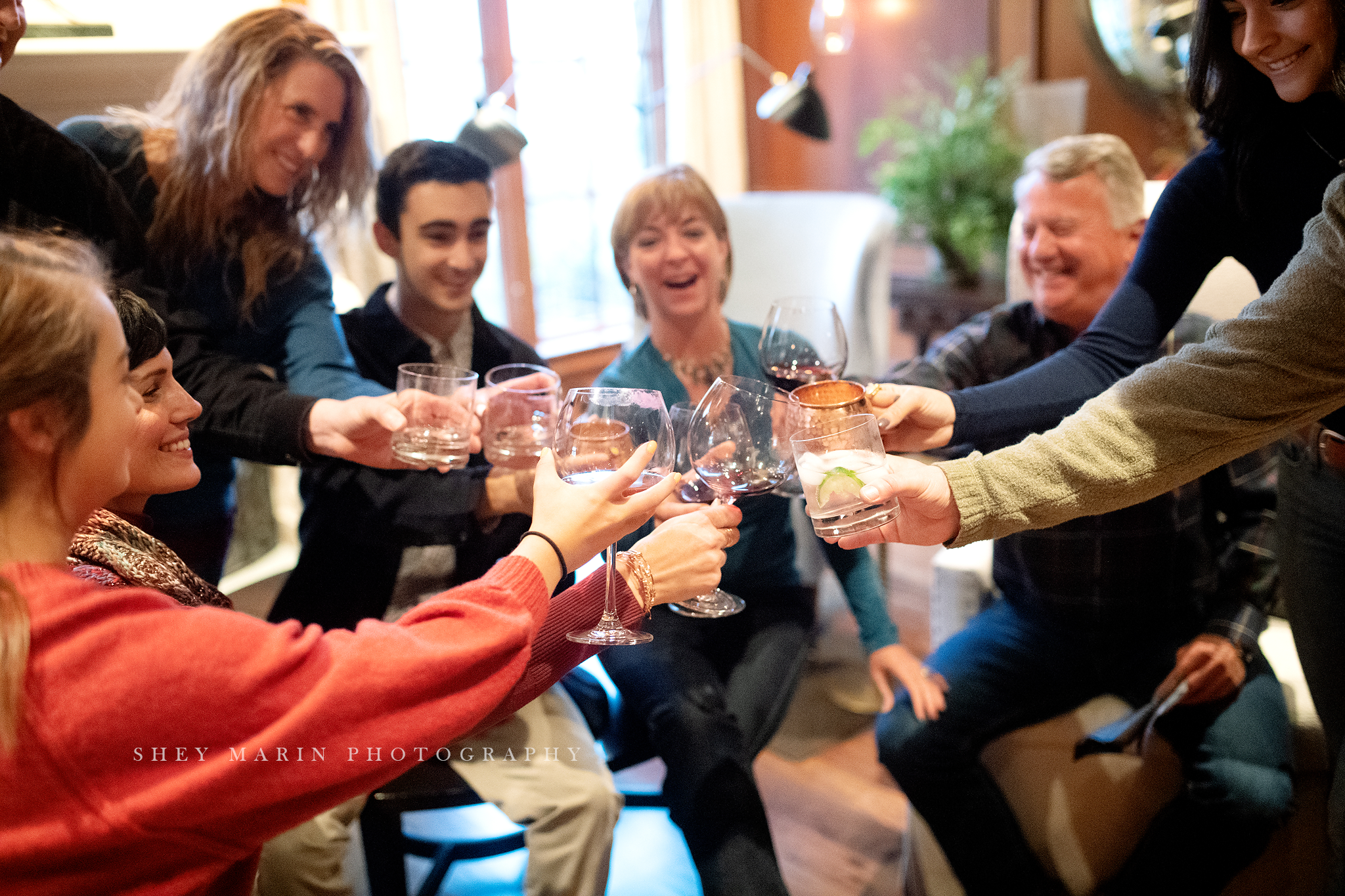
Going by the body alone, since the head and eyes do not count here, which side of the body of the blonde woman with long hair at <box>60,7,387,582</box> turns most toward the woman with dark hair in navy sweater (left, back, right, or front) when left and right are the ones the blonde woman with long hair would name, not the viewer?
front

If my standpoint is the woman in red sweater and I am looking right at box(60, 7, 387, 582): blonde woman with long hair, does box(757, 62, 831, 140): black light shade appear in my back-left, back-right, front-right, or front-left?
front-right

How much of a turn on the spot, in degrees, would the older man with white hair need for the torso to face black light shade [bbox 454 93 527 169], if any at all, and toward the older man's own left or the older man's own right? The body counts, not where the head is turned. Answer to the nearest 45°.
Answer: approximately 45° to the older man's own right

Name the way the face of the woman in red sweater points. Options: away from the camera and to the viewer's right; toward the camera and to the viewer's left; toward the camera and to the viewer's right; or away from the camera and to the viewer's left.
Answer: away from the camera and to the viewer's right

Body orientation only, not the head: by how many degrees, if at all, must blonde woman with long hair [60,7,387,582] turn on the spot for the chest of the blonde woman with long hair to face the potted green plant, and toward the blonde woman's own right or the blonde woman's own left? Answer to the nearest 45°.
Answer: approximately 90° to the blonde woman's own left

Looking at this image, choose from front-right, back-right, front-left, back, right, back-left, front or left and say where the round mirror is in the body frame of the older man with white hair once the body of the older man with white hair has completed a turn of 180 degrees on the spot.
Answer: front-left

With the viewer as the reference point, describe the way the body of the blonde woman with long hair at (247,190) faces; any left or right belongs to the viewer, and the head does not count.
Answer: facing the viewer and to the right of the viewer

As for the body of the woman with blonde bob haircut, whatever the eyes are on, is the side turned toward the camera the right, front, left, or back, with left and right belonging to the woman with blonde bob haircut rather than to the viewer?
front

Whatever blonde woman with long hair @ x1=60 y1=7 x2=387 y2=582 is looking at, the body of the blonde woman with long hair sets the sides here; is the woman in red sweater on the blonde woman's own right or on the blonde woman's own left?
on the blonde woman's own right

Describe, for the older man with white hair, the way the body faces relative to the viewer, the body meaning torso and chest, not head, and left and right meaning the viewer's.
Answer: facing the viewer and to the left of the viewer

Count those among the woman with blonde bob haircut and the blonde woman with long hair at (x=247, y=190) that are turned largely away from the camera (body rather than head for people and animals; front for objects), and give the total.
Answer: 0
